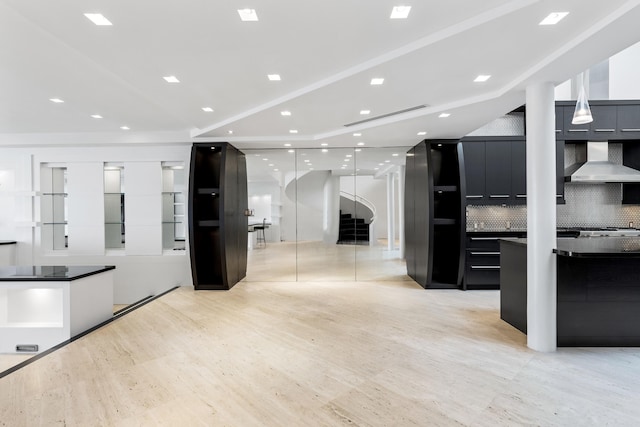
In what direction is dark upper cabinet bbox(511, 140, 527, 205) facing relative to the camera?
toward the camera

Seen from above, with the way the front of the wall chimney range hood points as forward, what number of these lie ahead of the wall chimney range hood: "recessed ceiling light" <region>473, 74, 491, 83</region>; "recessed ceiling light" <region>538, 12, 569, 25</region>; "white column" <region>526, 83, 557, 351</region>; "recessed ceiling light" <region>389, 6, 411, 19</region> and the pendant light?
5

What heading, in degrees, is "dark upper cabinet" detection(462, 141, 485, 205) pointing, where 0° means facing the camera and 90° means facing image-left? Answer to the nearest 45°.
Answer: approximately 0°

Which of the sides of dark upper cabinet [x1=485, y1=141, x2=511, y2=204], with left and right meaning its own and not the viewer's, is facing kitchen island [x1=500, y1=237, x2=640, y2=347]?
front

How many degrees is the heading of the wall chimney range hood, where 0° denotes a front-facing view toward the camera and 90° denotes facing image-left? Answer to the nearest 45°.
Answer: approximately 0°

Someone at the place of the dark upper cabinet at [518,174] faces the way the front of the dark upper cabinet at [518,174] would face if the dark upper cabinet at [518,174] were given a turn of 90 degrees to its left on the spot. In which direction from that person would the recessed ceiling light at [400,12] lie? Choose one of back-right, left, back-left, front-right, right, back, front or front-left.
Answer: right

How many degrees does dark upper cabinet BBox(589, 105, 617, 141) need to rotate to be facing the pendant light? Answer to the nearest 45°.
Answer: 0° — it already faces it

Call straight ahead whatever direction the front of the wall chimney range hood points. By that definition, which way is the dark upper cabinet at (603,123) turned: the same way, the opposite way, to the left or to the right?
the same way

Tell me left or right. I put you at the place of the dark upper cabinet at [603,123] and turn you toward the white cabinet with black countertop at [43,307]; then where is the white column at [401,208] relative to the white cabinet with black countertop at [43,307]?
right

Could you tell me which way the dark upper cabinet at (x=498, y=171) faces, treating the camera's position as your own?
facing the viewer

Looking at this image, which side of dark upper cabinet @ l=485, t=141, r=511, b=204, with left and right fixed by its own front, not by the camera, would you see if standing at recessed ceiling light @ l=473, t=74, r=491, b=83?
front

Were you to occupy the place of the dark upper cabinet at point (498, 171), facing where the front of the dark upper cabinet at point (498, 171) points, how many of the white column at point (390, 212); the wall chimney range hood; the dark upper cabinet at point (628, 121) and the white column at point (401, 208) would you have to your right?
2

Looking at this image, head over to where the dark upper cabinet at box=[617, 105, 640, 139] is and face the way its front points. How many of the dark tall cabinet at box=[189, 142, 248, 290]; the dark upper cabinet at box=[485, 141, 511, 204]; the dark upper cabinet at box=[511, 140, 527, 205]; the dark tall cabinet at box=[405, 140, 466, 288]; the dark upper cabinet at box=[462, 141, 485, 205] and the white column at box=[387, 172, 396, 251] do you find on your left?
0

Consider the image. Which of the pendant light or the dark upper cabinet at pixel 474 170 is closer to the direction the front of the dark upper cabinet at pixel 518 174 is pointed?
the pendant light

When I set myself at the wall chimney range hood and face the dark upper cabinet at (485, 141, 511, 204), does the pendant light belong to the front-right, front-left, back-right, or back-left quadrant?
front-left

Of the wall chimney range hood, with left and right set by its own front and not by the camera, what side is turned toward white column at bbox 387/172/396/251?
right

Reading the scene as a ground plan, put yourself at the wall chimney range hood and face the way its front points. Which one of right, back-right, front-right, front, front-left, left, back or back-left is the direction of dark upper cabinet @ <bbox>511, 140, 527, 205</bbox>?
front-right

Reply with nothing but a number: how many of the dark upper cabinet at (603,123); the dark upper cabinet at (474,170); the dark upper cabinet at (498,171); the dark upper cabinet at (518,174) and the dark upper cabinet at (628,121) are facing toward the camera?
5
